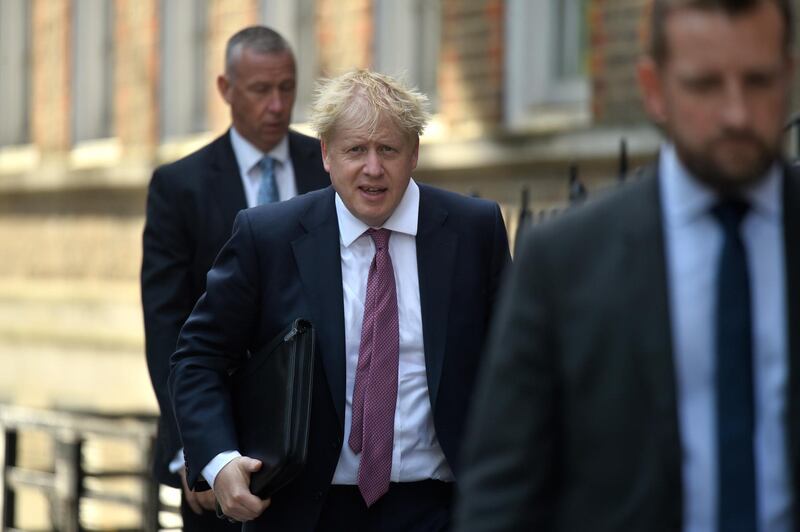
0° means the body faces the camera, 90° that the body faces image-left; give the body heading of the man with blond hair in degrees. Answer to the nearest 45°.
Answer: approximately 0°

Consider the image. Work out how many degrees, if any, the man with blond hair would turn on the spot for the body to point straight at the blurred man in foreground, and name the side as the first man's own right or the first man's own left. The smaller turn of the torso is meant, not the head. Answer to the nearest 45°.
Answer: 0° — they already face them

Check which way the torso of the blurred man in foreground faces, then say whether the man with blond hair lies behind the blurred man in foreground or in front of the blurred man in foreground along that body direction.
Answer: behind

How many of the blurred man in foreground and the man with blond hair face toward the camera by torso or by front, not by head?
2
